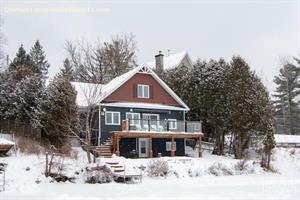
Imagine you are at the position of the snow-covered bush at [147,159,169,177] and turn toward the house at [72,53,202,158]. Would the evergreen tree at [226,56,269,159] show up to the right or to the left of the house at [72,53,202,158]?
right

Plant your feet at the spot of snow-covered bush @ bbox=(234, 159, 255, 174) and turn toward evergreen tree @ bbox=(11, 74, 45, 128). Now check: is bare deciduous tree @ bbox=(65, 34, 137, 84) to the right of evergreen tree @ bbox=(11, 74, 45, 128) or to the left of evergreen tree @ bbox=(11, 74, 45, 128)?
right

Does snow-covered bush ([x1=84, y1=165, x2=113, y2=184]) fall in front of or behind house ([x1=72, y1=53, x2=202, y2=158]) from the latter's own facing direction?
in front

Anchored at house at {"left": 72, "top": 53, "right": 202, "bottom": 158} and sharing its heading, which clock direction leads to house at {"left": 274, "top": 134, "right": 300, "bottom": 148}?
house at {"left": 274, "top": 134, "right": 300, "bottom": 148} is roughly at 8 o'clock from house at {"left": 72, "top": 53, "right": 202, "bottom": 158}.

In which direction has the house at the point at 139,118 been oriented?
toward the camera

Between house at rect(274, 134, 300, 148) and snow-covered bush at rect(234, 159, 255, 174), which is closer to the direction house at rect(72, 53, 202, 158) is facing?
the snow-covered bush

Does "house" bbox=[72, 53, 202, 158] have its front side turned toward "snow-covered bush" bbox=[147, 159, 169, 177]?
yes

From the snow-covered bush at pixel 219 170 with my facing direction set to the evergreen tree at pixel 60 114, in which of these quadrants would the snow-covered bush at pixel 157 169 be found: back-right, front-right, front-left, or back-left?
front-left

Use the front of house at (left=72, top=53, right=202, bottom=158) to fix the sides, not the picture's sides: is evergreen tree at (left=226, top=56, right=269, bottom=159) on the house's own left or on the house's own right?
on the house's own left

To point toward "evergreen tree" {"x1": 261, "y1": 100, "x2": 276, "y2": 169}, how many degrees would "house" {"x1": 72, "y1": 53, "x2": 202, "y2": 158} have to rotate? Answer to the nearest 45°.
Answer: approximately 90° to its left

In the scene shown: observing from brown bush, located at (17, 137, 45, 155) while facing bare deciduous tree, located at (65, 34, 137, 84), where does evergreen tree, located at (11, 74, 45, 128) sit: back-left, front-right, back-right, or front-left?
front-left

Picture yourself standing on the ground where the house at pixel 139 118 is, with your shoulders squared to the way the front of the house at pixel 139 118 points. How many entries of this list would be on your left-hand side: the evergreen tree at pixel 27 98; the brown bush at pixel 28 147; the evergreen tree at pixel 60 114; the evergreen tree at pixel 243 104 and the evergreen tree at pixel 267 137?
2

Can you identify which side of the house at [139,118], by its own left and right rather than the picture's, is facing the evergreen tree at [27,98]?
right

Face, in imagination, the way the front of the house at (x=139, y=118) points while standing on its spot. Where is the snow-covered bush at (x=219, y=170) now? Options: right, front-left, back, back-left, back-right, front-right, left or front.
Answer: front-left

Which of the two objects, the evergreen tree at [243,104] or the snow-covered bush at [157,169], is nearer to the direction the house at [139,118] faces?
the snow-covered bush
